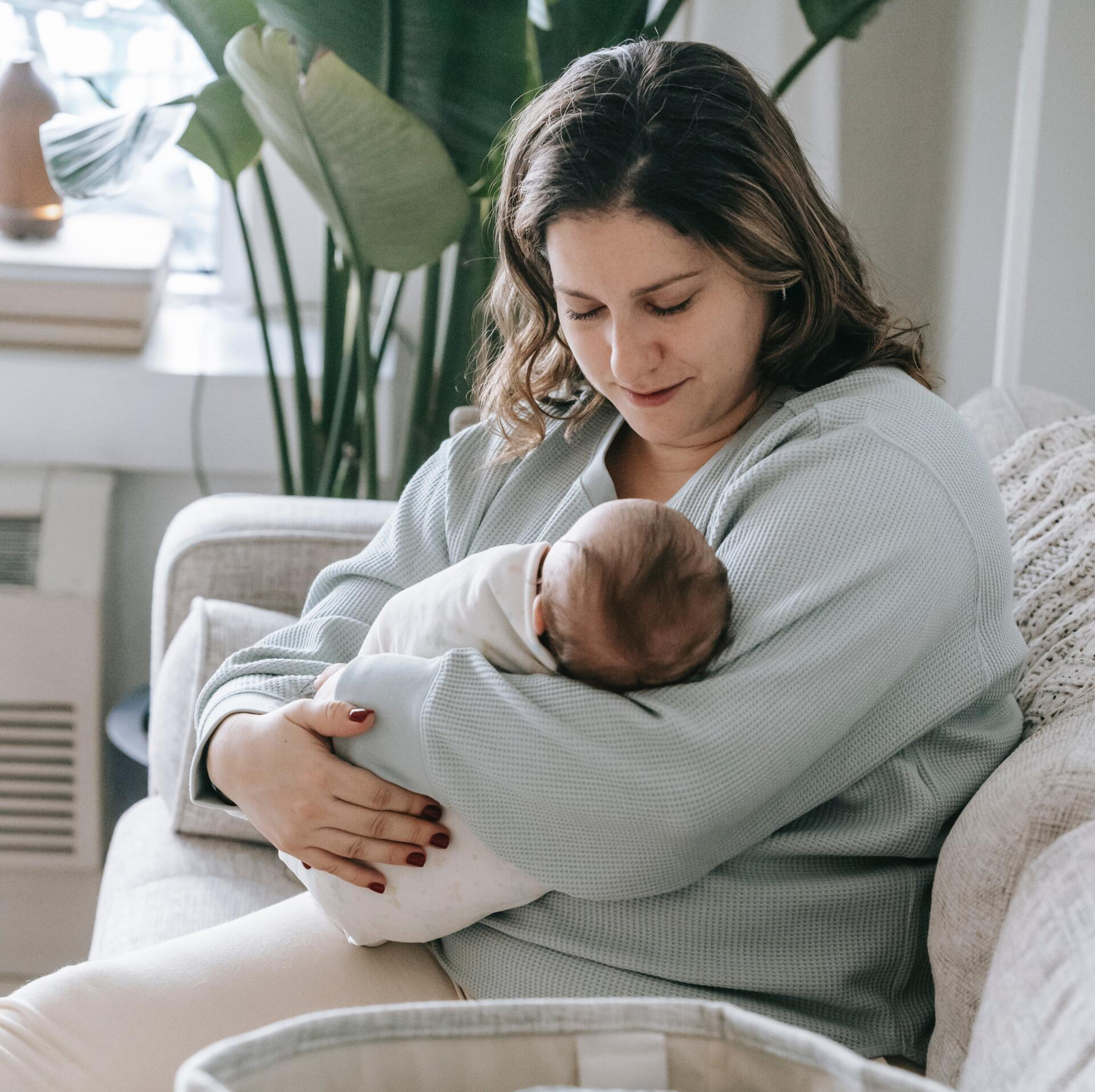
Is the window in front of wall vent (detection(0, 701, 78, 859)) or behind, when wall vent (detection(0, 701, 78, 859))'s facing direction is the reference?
behind

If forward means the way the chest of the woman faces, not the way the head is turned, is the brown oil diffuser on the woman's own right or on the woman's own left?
on the woman's own right

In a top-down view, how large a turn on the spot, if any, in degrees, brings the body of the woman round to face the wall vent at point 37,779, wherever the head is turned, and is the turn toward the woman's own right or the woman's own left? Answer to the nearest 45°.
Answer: approximately 90° to the woman's own right

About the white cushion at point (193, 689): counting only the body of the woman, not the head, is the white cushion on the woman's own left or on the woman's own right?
on the woman's own right

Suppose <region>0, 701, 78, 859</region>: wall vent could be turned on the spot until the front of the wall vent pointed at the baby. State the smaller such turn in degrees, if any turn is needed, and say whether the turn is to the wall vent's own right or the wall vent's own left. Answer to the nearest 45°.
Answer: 0° — it already faces them

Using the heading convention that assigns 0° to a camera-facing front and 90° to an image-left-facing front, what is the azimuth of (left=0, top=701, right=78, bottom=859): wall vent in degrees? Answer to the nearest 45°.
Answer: approximately 0°

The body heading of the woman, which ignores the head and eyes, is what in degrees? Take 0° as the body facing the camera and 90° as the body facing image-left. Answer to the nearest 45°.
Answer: approximately 45°
